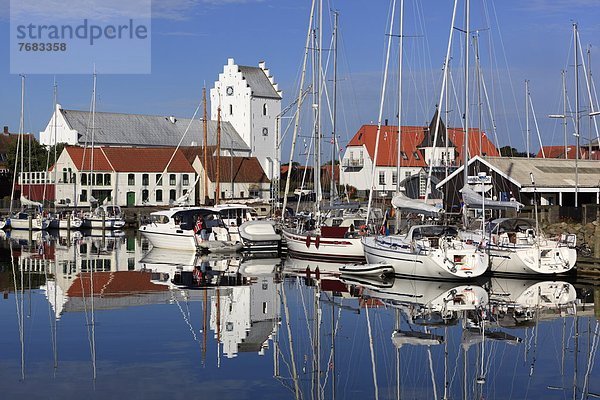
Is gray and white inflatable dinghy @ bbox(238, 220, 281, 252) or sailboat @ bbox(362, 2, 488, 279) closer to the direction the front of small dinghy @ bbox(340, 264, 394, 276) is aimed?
the gray and white inflatable dinghy

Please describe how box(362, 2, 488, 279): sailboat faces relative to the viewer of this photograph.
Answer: facing away from the viewer and to the left of the viewer

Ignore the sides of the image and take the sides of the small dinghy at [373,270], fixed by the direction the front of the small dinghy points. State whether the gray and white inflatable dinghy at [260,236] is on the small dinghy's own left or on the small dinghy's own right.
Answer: on the small dinghy's own right

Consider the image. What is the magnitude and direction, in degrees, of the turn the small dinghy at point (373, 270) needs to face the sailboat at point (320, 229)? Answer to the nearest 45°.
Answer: approximately 90° to its right

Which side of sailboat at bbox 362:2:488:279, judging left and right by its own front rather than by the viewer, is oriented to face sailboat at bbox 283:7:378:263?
front

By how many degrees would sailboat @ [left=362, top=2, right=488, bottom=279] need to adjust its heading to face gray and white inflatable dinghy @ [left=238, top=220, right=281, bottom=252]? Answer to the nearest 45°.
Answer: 0° — it already faces it

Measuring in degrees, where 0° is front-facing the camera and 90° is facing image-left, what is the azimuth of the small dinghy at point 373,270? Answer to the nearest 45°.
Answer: approximately 90°

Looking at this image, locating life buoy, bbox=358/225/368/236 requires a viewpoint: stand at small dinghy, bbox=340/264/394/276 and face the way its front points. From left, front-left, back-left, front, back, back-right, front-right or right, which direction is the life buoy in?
right
